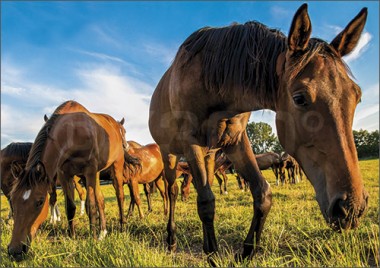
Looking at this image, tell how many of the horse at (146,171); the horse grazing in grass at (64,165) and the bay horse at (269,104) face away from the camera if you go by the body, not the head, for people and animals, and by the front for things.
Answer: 0

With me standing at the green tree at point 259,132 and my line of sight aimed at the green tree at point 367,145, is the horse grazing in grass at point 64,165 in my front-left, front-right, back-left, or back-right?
back-right

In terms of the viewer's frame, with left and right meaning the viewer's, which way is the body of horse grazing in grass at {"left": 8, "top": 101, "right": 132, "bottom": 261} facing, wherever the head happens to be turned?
facing the viewer and to the left of the viewer

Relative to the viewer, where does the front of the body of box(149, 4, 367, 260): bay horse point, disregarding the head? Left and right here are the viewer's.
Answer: facing the viewer and to the right of the viewer

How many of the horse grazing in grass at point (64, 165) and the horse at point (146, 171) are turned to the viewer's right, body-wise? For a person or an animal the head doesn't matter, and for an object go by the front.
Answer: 0

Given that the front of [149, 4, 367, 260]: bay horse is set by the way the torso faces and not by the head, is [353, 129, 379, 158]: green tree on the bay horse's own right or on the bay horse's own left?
on the bay horse's own left

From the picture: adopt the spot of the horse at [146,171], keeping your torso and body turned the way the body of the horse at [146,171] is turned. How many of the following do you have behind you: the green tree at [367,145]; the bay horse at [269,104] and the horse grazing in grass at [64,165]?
1

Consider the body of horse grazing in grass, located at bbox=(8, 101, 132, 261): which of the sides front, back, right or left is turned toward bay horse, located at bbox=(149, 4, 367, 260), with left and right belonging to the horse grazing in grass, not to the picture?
left
